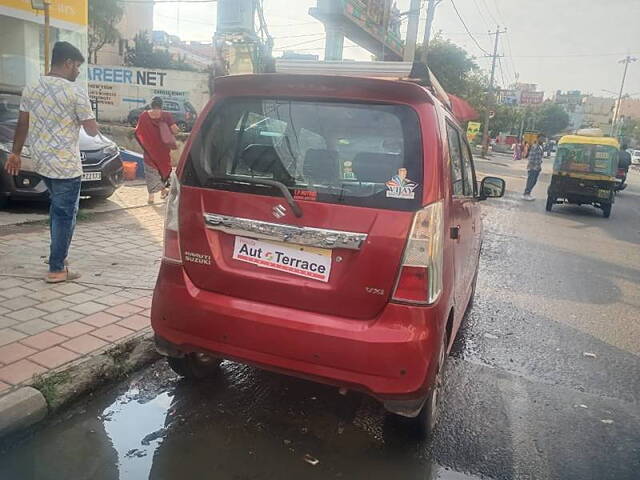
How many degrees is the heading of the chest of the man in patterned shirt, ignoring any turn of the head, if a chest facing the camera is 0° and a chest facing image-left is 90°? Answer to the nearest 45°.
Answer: approximately 225°

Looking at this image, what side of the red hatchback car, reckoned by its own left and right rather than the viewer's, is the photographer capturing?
back

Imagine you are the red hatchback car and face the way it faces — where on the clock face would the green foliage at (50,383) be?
The green foliage is roughly at 7 o'clock from the red hatchback car.

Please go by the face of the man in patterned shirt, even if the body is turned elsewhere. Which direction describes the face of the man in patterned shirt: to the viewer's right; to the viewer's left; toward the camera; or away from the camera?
to the viewer's right

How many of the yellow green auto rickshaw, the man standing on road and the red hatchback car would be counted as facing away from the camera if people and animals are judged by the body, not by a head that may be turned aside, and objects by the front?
2

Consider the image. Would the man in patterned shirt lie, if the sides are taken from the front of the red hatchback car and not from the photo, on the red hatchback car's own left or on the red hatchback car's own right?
on the red hatchback car's own left

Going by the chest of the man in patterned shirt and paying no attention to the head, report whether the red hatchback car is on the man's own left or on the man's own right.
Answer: on the man's own right
